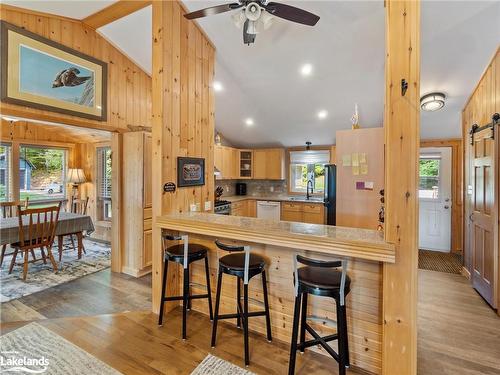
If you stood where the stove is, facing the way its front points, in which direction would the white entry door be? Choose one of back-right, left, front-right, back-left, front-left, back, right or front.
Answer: front-left

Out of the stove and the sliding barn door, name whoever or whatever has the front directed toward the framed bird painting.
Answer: the sliding barn door

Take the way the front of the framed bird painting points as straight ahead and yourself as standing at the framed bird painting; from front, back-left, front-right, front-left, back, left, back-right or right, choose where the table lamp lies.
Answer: back-left

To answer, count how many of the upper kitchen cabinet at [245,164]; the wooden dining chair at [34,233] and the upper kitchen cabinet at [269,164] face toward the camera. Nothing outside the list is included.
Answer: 2

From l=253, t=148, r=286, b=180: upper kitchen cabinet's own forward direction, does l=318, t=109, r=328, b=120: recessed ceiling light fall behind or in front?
in front

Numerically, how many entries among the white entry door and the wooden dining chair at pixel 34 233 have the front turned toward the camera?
1

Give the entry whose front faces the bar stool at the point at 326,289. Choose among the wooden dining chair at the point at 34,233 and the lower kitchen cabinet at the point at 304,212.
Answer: the lower kitchen cabinet

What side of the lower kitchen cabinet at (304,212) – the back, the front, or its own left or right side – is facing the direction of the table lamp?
right

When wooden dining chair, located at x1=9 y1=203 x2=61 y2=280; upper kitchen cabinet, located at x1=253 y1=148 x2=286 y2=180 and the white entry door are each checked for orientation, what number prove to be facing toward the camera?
2

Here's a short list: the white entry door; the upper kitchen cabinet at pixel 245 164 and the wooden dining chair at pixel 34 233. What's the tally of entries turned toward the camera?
2

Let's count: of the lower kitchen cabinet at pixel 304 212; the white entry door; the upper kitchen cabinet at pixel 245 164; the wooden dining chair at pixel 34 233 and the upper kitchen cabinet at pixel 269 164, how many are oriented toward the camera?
4

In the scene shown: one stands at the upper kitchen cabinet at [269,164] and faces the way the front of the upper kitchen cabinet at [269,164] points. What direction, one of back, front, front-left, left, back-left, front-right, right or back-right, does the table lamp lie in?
right
